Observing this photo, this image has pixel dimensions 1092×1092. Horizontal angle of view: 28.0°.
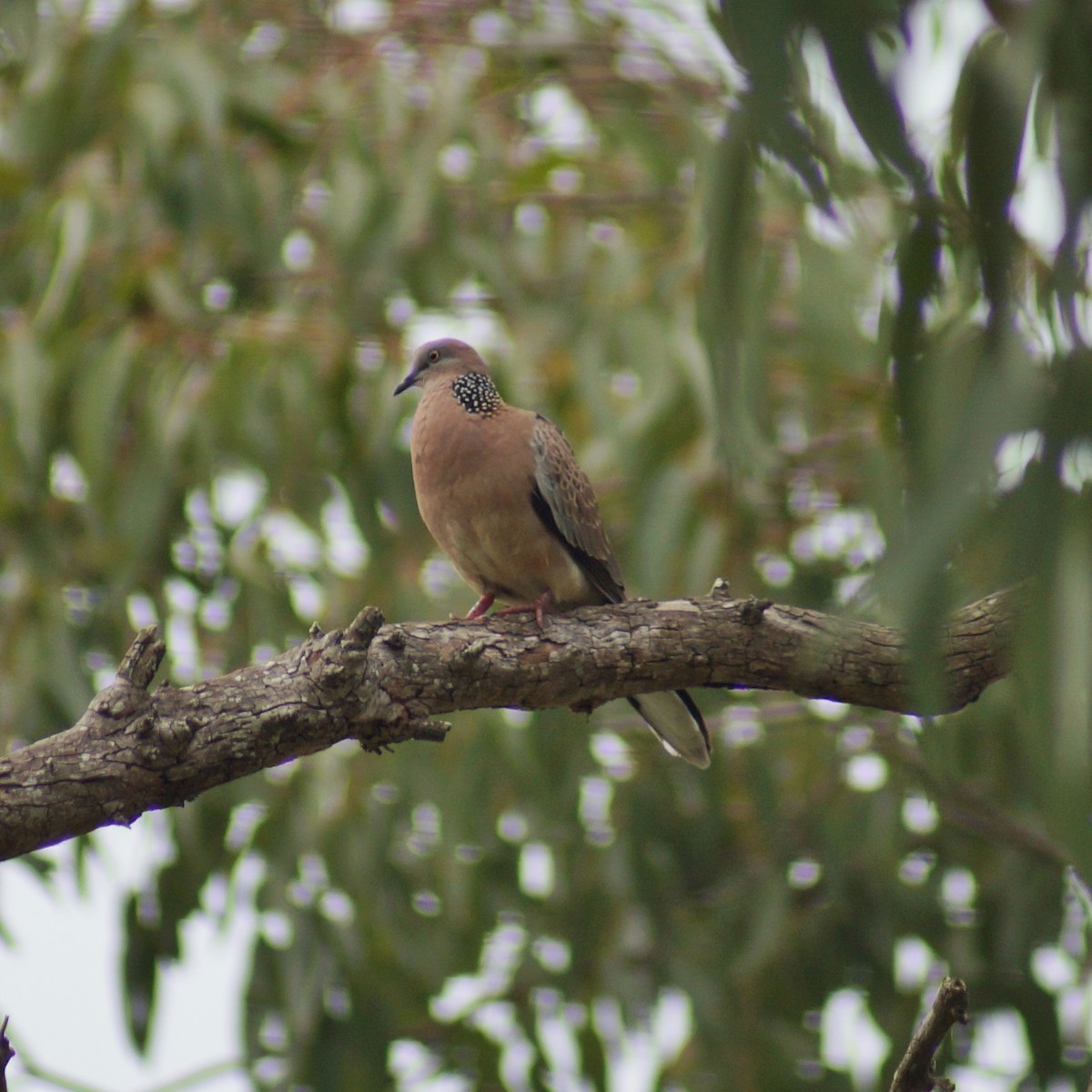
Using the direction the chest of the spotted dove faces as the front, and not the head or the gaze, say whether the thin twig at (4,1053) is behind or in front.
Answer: in front

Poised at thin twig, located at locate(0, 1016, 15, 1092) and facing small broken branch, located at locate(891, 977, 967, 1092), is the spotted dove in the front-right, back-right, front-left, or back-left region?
front-left

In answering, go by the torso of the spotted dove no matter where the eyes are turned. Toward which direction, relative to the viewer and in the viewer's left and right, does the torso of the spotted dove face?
facing the viewer and to the left of the viewer
